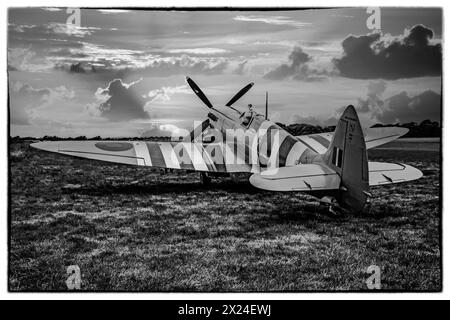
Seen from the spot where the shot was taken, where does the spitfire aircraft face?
facing away from the viewer and to the left of the viewer
